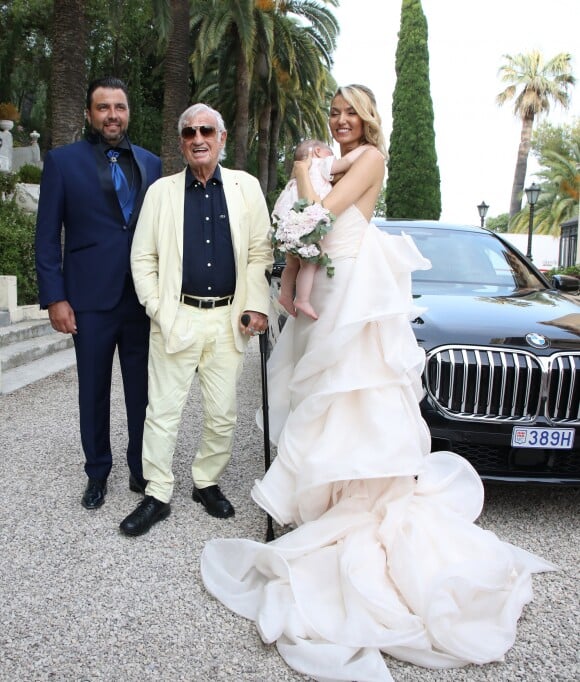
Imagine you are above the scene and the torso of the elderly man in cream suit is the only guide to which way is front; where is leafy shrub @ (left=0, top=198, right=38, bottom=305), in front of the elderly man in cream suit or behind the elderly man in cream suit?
behind

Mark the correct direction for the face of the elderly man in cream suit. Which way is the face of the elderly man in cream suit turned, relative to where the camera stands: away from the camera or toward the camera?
toward the camera

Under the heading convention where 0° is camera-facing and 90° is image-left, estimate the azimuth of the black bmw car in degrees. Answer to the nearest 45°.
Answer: approximately 315°

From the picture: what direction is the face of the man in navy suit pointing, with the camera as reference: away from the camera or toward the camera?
toward the camera

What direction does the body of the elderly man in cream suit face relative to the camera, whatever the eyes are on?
toward the camera

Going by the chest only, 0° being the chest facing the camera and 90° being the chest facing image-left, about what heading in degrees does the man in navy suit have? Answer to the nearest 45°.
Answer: approximately 315°

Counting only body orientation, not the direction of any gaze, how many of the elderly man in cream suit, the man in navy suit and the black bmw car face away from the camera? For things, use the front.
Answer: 0

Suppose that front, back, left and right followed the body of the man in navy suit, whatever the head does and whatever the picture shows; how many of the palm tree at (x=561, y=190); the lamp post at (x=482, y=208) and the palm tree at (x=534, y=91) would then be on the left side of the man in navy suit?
3

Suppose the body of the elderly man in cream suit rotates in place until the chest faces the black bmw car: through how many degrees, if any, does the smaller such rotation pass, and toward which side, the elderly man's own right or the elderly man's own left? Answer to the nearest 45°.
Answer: approximately 90° to the elderly man's own left
